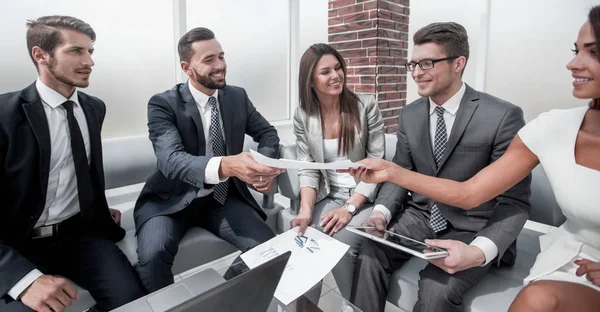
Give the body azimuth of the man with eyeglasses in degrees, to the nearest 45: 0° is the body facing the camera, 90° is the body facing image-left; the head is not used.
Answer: approximately 45°

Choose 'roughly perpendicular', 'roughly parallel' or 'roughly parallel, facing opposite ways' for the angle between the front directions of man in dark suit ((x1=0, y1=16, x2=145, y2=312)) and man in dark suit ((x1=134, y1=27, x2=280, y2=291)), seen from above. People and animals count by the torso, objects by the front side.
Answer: roughly parallel

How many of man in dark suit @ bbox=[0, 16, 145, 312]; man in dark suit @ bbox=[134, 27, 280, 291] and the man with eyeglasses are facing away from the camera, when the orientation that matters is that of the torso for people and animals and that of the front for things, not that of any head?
0

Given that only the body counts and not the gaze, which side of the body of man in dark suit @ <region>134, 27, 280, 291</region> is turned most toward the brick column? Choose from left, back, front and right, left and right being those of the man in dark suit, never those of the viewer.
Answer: left

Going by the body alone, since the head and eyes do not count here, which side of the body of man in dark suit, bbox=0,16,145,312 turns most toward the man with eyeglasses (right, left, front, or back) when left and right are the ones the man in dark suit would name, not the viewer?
front

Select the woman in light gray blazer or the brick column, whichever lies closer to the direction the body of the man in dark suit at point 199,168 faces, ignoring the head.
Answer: the woman in light gray blazer

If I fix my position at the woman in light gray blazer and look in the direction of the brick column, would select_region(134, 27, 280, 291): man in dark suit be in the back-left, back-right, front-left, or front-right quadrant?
back-left

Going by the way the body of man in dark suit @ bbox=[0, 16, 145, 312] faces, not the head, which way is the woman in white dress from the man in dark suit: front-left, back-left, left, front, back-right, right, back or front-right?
front

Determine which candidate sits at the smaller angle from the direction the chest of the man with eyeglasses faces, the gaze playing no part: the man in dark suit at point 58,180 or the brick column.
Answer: the man in dark suit

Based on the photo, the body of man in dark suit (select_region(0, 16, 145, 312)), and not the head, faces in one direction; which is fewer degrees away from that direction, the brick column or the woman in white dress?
the woman in white dress

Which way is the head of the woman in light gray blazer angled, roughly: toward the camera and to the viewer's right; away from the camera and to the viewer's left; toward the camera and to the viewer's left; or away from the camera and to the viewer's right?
toward the camera and to the viewer's right

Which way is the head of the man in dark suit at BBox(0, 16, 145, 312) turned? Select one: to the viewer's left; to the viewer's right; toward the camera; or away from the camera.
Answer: to the viewer's right

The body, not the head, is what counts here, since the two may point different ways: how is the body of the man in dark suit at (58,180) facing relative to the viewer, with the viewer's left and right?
facing the viewer and to the right of the viewer

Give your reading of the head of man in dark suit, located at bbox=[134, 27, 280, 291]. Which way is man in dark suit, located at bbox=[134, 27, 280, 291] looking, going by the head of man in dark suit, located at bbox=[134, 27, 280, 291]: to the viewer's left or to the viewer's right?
to the viewer's right

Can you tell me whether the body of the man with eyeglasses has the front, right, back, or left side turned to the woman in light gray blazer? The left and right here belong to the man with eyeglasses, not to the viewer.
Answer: right

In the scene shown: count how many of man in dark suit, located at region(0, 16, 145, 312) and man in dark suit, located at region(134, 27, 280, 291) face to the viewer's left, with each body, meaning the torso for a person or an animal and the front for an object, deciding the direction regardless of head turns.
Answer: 0
